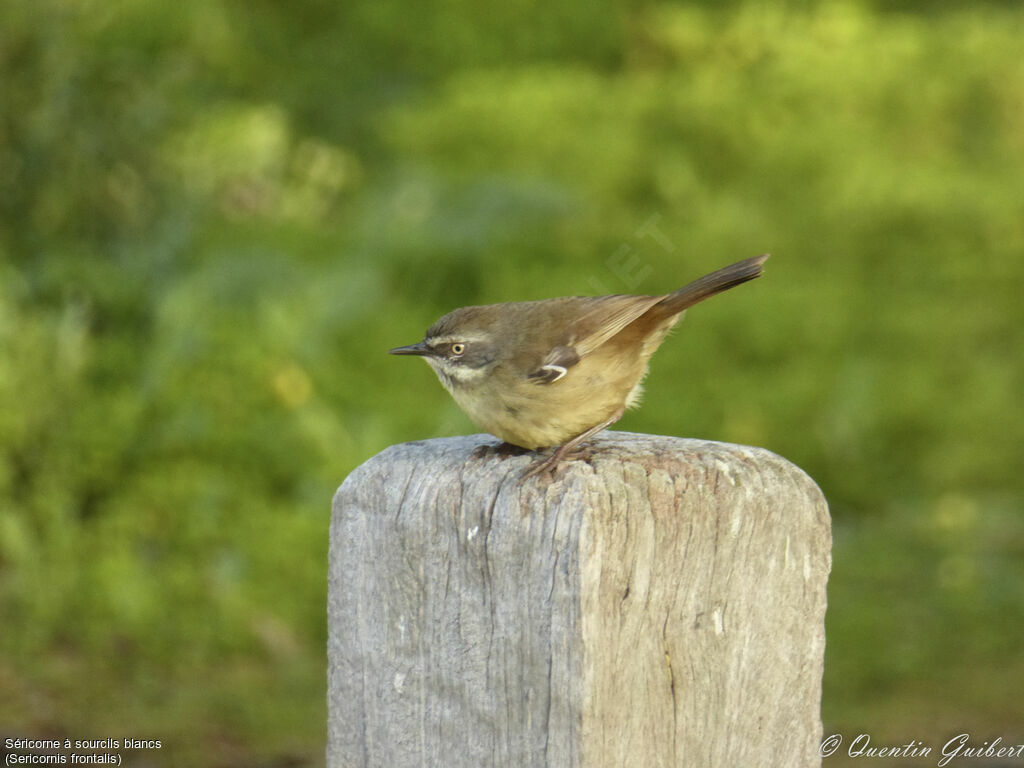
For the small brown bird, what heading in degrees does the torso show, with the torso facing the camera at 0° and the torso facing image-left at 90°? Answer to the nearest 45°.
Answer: approximately 90°
